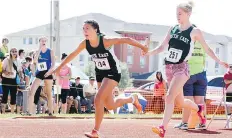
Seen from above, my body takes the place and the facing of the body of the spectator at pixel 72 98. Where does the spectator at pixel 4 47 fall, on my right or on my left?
on my right

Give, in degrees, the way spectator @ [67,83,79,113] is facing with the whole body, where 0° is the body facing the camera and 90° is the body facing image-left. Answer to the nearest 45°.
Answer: approximately 0°

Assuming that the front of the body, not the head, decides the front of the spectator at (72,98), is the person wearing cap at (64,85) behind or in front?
in front

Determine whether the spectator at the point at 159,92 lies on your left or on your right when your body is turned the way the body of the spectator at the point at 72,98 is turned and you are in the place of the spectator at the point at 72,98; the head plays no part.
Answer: on your left

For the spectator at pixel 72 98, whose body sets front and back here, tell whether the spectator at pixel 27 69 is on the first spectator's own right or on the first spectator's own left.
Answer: on the first spectator's own right
